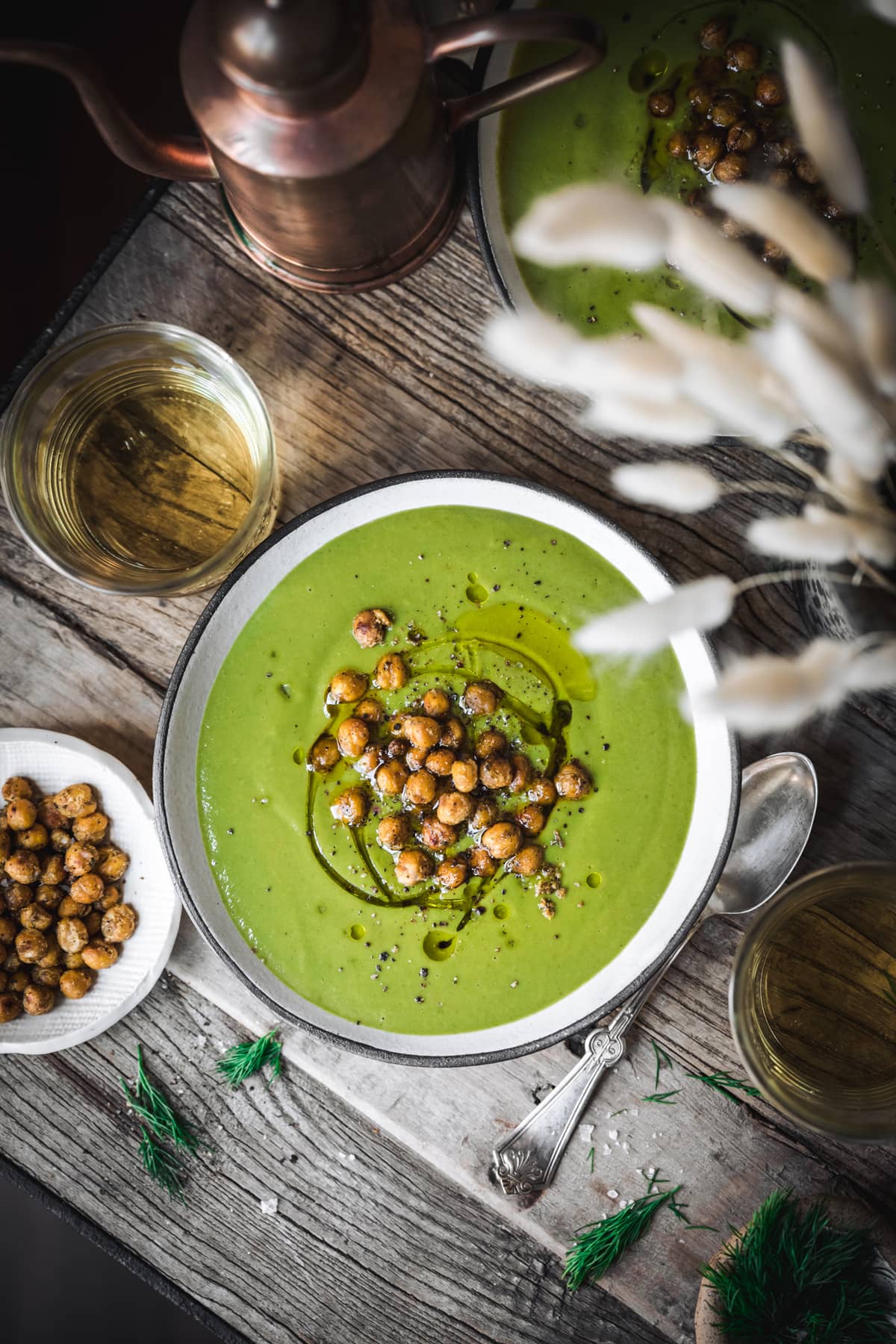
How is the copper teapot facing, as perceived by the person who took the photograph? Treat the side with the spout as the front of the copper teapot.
facing to the left of the viewer
